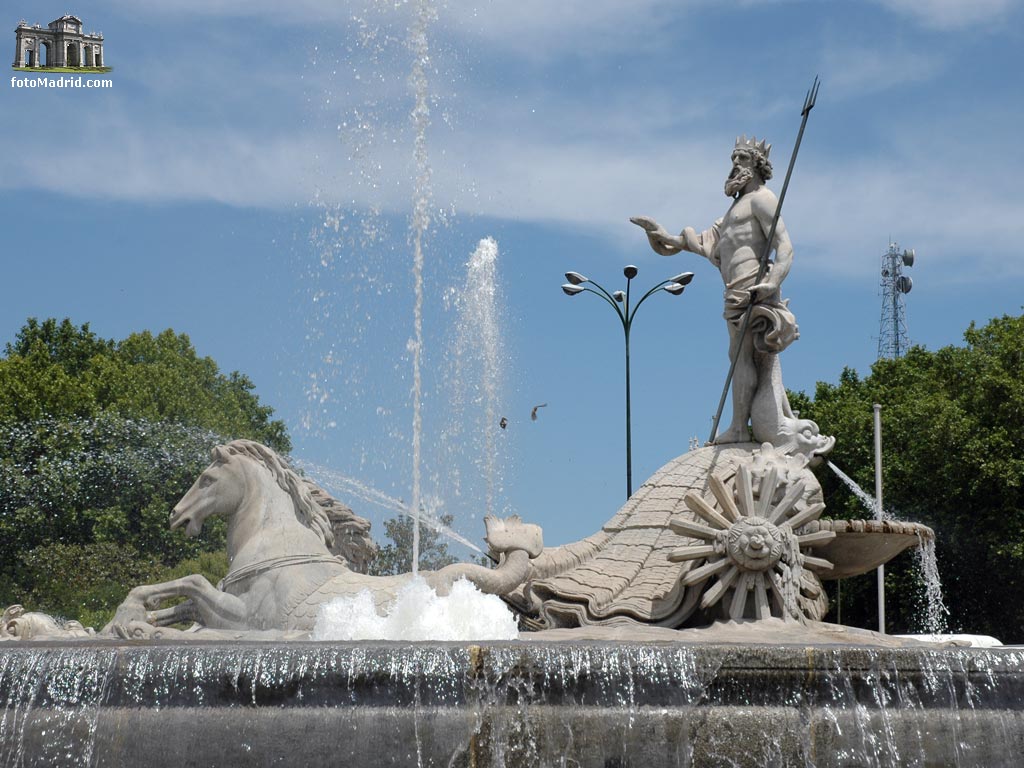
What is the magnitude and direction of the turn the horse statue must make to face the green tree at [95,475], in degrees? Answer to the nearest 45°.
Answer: approximately 90° to its right

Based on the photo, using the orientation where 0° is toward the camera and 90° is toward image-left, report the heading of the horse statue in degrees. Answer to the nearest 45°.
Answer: approximately 90°
